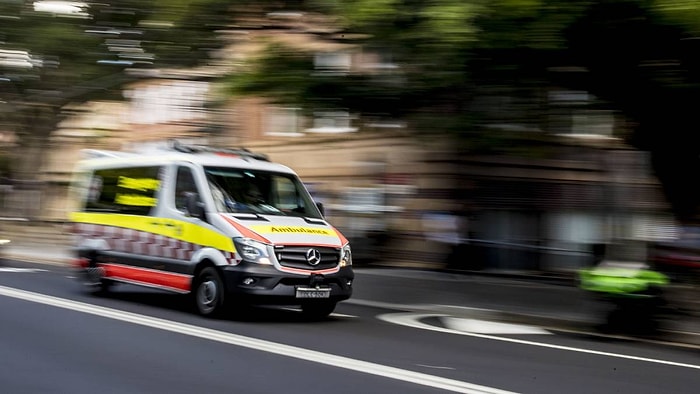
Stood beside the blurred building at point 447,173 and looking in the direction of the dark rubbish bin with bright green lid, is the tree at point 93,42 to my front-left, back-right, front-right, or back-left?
back-right

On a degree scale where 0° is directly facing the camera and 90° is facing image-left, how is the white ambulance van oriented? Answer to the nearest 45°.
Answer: approximately 315°

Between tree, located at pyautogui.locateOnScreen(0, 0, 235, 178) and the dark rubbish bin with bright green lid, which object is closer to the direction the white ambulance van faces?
the dark rubbish bin with bright green lid

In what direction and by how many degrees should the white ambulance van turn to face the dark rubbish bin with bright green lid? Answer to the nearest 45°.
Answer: approximately 45° to its left

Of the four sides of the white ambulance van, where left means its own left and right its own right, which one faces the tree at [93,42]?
back
